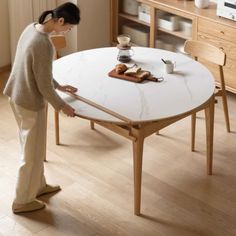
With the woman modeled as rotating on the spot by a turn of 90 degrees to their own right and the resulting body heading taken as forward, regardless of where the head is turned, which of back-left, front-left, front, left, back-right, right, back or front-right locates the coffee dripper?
back-left

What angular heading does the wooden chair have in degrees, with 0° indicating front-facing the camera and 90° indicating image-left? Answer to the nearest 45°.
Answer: approximately 45°

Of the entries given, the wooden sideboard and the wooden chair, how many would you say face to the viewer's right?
0

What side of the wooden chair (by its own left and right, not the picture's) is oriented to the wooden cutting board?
front

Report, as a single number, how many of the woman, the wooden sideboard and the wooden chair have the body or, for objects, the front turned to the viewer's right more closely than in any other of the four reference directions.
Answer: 1

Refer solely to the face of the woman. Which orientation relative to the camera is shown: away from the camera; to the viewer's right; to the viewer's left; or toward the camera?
to the viewer's right

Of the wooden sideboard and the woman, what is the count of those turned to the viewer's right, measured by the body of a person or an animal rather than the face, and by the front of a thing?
1

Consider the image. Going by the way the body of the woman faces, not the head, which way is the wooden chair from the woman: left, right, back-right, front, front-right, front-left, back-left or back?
front-left

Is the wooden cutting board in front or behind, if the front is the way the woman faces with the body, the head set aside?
in front

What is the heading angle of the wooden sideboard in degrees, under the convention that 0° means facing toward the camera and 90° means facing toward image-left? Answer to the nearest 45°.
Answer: approximately 45°

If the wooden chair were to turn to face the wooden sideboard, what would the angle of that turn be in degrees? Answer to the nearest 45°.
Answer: approximately 135° to its right

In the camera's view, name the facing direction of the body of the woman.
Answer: to the viewer's right
